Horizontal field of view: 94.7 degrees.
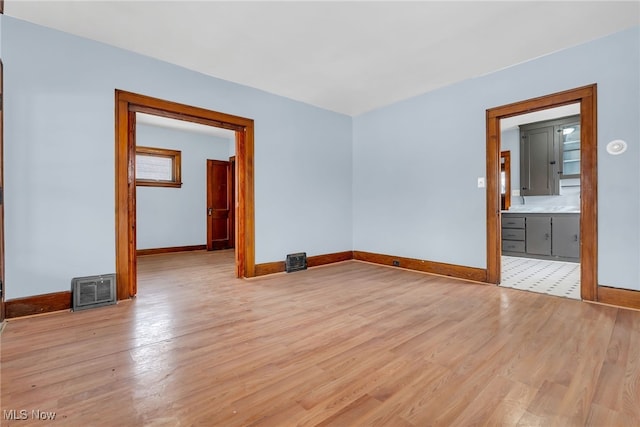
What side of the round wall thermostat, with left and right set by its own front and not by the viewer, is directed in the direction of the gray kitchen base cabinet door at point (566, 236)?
back

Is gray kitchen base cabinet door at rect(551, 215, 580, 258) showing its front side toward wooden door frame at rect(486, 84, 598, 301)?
yes

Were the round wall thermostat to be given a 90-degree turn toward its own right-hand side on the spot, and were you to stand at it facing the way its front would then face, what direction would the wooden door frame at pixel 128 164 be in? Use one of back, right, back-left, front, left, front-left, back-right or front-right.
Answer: front-left

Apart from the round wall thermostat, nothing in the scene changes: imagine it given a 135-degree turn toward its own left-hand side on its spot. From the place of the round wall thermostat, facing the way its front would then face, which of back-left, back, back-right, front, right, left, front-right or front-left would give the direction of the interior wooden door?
back-left

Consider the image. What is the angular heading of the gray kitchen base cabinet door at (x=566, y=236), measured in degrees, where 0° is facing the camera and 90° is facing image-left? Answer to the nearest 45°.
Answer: approximately 0°

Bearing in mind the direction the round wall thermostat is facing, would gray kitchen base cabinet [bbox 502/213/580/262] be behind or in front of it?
behind

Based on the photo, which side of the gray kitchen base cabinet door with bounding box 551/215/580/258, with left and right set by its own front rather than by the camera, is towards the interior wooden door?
right

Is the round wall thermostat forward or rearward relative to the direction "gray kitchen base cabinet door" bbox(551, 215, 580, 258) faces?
forward
